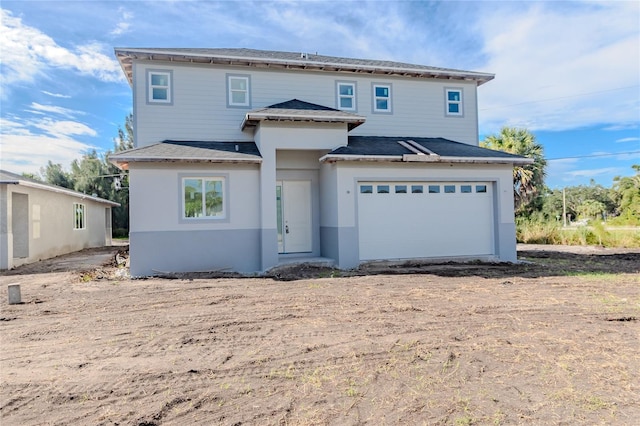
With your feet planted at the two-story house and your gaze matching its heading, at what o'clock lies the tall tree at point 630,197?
The tall tree is roughly at 8 o'clock from the two-story house.

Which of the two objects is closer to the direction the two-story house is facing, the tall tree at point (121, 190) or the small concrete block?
the small concrete block

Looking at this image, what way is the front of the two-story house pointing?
toward the camera

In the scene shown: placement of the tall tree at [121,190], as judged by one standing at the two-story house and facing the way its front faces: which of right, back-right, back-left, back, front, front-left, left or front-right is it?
back-right

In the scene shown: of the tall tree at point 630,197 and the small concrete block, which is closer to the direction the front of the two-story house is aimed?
the small concrete block

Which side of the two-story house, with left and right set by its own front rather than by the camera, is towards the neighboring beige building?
right

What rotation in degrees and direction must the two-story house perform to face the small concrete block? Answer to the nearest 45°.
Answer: approximately 45° to its right

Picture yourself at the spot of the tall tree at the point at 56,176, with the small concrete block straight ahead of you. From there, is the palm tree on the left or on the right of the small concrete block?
left

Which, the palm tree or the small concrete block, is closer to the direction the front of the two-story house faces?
the small concrete block

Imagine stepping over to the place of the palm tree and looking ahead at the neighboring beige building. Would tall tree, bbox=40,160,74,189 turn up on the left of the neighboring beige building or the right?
right

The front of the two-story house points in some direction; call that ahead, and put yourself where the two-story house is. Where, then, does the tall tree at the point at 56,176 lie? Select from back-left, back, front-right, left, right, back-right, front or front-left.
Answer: back-right

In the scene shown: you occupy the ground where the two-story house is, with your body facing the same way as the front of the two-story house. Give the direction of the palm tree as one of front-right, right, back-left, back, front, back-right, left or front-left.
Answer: back-left

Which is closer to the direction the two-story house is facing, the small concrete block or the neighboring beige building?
the small concrete block
